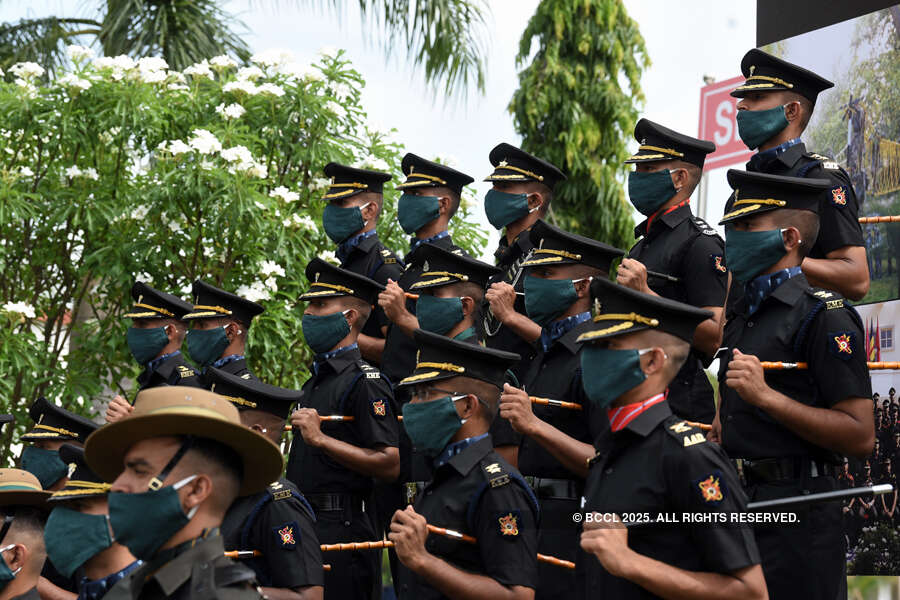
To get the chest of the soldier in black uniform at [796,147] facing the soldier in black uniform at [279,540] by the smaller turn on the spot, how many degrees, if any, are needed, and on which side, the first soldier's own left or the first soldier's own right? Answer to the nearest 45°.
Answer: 0° — they already face them

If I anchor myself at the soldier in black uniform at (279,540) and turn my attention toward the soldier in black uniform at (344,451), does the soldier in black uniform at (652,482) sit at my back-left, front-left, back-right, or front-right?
back-right

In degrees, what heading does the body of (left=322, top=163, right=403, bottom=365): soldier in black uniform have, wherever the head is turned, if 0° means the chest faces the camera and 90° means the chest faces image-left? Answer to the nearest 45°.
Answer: approximately 45°

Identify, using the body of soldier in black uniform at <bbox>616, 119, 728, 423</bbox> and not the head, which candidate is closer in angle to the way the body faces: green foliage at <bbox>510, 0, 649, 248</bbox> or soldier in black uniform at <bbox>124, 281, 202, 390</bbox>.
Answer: the soldier in black uniform
